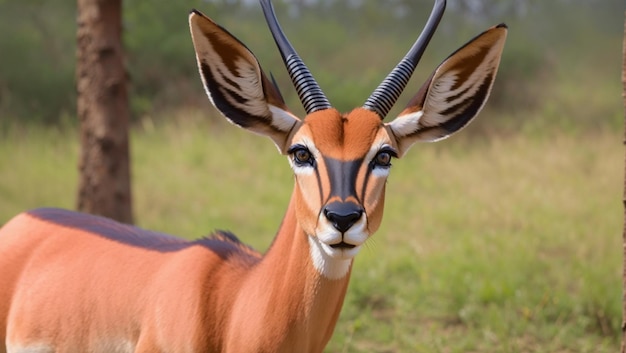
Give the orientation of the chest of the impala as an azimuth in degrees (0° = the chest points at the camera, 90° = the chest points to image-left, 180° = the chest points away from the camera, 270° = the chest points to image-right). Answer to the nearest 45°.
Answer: approximately 315°

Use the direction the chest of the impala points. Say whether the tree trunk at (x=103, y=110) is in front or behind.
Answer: behind
